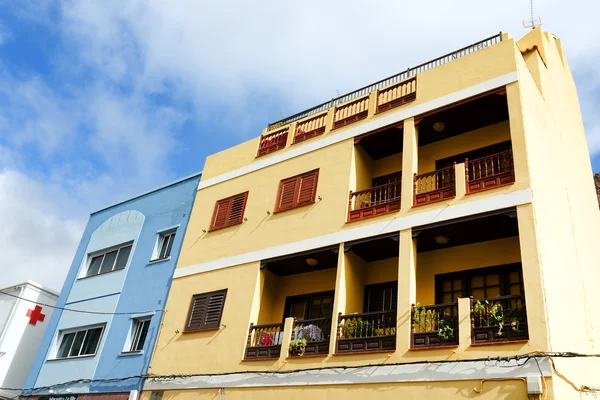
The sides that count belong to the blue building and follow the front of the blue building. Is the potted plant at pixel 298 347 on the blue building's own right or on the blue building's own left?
on the blue building's own left

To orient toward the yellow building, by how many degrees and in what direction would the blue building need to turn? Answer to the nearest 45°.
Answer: approximately 90° to its left

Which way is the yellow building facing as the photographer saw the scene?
facing the viewer and to the left of the viewer

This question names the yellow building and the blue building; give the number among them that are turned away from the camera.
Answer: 0

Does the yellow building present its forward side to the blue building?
no

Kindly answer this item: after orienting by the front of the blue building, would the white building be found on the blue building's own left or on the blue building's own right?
on the blue building's own right

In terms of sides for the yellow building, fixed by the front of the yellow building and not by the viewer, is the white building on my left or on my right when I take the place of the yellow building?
on my right
